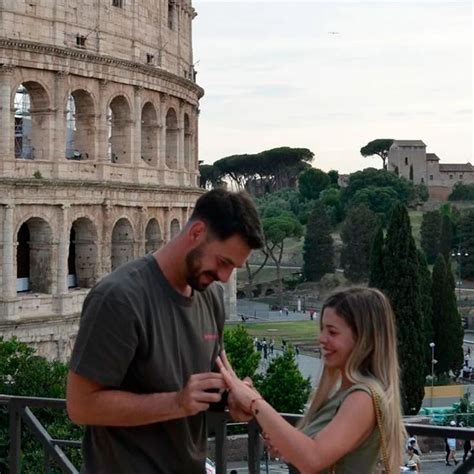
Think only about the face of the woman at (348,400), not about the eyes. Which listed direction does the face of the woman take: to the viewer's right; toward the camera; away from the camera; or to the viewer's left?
to the viewer's left

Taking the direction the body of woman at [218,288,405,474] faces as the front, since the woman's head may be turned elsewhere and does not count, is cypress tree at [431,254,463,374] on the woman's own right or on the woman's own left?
on the woman's own right

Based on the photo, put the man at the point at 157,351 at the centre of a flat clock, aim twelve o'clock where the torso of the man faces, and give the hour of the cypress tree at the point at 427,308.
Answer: The cypress tree is roughly at 8 o'clock from the man.

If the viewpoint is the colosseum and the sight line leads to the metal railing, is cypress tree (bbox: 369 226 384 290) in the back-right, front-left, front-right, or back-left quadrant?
back-left

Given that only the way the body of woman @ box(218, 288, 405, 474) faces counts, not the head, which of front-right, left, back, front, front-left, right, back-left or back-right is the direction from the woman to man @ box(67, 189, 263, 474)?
front

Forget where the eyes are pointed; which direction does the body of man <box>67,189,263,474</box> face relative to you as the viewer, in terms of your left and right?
facing the viewer and to the right of the viewer

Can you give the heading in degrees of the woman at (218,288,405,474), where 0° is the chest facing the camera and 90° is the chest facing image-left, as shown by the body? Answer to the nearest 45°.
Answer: approximately 90°

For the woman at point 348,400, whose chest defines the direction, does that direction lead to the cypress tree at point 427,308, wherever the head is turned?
no

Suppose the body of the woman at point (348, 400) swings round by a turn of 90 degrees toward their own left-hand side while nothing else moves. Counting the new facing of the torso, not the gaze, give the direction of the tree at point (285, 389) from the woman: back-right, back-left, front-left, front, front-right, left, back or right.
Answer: back

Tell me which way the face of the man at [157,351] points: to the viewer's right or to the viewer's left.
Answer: to the viewer's right

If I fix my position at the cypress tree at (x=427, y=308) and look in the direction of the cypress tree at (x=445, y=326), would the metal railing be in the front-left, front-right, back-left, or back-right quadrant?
back-right

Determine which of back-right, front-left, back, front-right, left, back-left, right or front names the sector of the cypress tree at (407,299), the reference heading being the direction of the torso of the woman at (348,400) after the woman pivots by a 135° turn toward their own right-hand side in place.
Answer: front-left

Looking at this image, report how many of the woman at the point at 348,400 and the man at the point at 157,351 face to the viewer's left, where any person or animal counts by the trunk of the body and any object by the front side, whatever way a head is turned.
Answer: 1

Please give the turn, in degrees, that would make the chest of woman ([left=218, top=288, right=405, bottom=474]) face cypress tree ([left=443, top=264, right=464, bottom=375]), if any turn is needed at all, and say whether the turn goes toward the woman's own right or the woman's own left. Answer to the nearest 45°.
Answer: approximately 90° to the woman's own right

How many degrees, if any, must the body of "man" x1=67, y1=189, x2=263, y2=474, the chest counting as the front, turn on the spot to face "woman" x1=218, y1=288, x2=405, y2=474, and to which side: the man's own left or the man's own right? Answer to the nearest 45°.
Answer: approximately 45° to the man's own left

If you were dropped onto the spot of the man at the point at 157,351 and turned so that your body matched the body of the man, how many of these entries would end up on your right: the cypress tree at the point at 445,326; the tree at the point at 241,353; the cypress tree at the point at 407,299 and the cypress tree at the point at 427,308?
0

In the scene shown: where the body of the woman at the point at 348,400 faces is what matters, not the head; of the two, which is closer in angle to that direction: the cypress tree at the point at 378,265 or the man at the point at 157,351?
the man
